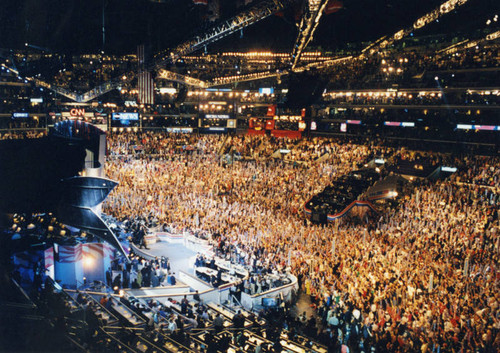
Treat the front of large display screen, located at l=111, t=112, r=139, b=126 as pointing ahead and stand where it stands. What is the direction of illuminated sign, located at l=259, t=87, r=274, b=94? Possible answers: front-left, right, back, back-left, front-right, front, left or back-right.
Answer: left

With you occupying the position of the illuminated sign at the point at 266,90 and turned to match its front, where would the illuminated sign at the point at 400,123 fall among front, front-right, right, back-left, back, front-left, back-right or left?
front-left

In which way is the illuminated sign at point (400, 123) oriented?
toward the camera

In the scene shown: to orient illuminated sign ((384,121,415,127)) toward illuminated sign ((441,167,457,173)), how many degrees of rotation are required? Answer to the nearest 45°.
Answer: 0° — it already faces it

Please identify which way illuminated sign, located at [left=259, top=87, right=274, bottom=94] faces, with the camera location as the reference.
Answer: facing the viewer

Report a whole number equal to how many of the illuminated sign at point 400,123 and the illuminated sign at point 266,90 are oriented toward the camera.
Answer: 2

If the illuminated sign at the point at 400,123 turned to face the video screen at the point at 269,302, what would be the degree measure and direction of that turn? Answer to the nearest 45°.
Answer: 0° — it already faces it
